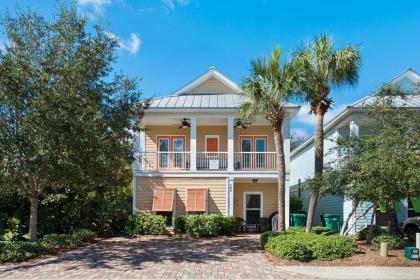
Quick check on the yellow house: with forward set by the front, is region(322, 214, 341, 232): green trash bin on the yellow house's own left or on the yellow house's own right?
on the yellow house's own left

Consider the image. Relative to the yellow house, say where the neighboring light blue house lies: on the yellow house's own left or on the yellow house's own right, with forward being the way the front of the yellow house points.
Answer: on the yellow house's own left

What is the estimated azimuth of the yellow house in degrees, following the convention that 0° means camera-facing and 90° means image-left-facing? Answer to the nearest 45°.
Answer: approximately 0°

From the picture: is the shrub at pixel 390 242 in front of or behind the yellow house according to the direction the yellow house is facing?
in front

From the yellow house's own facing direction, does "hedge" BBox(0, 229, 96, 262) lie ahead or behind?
ahead

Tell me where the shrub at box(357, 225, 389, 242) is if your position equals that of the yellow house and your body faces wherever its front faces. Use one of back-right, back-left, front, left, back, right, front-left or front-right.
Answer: front-left

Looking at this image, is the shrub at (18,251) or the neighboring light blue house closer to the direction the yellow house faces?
the shrub

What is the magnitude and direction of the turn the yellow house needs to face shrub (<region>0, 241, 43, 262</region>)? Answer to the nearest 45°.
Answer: approximately 45° to its right

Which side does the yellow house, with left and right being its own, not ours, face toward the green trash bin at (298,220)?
left

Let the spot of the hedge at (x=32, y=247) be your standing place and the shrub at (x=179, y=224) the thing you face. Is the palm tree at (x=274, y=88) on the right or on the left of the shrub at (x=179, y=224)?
right
